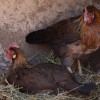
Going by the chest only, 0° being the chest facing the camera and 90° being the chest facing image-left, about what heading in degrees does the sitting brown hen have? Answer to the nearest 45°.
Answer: approximately 90°

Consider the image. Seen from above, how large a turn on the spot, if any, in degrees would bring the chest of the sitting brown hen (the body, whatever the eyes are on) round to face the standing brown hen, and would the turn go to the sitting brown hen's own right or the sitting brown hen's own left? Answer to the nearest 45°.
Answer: approximately 135° to the sitting brown hen's own right
